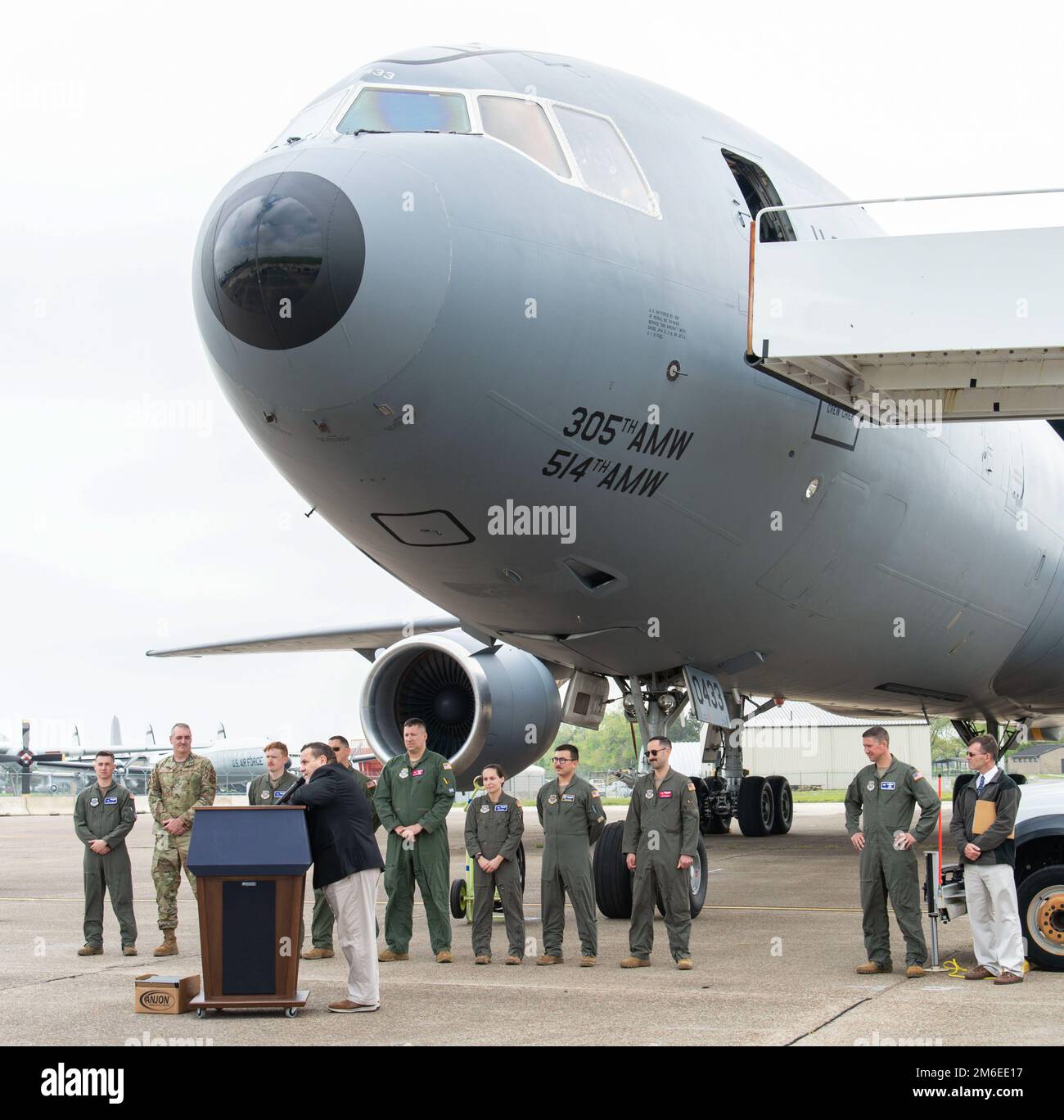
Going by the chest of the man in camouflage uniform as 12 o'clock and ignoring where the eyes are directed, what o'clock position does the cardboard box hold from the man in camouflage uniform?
The cardboard box is roughly at 12 o'clock from the man in camouflage uniform.

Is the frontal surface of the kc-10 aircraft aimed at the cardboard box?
yes

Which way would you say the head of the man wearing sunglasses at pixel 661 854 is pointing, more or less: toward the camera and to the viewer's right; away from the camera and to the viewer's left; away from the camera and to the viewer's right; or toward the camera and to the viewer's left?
toward the camera and to the viewer's left

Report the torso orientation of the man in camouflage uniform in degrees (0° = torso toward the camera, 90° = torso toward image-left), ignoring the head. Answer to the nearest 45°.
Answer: approximately 0°

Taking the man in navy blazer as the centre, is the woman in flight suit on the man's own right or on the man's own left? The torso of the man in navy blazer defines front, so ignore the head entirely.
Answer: on the man's own right

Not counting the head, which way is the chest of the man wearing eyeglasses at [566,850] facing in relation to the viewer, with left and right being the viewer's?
facing the viewer and to the left of the viewer

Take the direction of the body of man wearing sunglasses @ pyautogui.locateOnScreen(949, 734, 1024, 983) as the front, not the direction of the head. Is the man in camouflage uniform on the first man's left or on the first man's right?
on the first man's right

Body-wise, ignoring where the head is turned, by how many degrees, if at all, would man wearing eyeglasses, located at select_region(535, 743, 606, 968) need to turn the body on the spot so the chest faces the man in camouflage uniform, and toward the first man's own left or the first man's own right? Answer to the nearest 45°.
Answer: approximately 45° to the first man's own right
